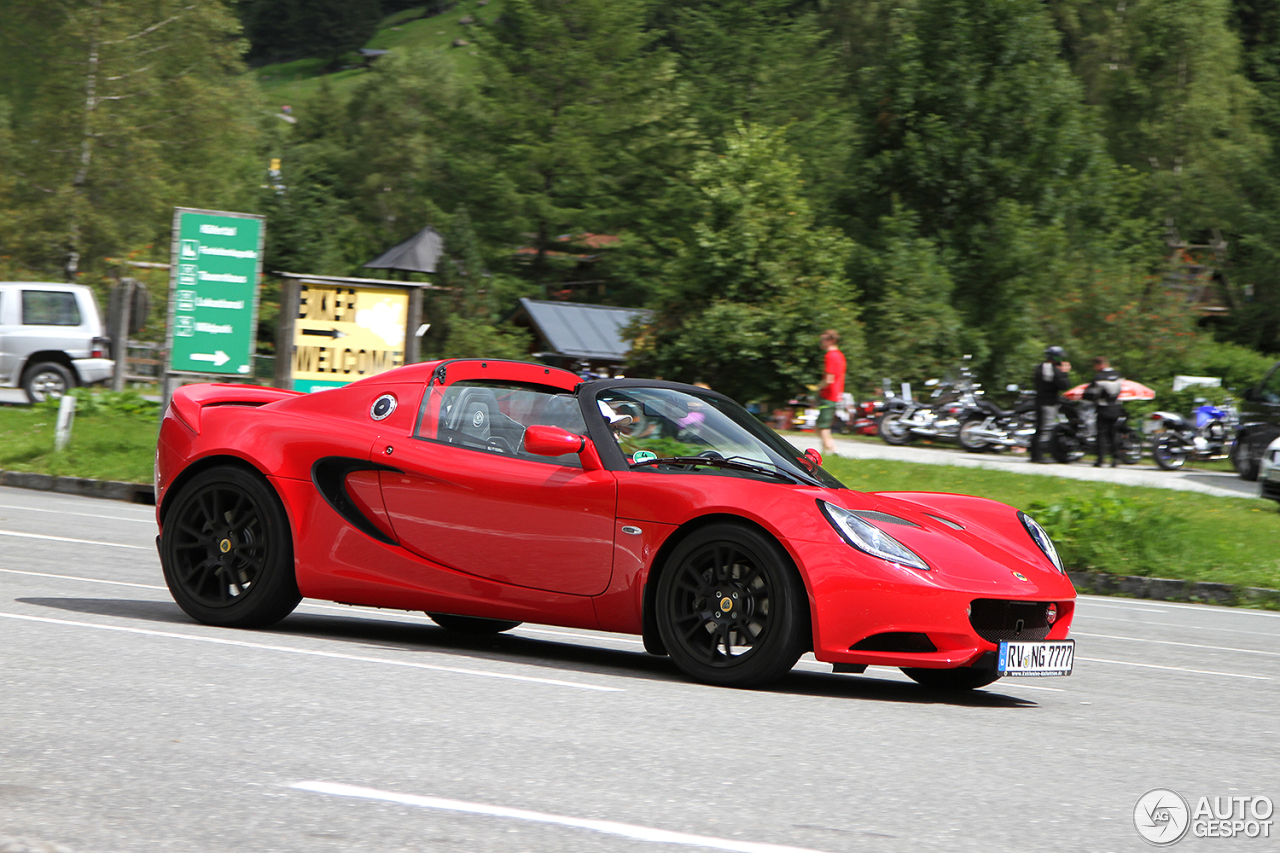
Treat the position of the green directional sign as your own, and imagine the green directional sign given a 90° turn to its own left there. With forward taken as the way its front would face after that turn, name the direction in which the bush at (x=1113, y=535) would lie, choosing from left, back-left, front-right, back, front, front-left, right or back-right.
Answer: front-right

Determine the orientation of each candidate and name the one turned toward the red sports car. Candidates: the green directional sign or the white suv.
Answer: the green directional sign

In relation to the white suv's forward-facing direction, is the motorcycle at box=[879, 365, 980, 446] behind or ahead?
behind

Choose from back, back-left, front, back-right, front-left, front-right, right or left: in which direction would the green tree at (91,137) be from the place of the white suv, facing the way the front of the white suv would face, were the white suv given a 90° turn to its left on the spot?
back

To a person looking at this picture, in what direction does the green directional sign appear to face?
facing the viewer

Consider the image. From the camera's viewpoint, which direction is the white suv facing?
to the viewer's left

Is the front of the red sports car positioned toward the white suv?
no

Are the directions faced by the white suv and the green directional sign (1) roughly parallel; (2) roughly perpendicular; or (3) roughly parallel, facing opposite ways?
roughly perpendicular

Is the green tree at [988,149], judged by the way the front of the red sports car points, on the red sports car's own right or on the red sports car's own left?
on the red sports car's own left

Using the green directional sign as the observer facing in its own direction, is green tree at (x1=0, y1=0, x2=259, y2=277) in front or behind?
behind

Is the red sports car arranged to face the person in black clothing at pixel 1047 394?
no

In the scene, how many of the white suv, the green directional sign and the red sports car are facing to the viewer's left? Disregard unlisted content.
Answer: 1

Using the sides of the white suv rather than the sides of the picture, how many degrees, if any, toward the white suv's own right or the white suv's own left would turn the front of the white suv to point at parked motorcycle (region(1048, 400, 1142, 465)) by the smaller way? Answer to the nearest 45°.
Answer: approximately 135° to the white suv's own left

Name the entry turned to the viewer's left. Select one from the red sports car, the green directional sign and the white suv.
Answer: the white suv

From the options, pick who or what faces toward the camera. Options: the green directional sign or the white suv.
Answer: the green directional sign

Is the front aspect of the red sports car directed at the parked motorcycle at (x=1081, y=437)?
no
